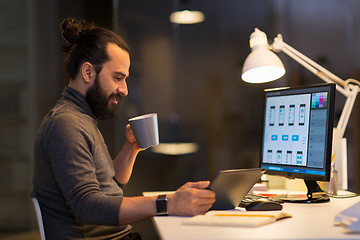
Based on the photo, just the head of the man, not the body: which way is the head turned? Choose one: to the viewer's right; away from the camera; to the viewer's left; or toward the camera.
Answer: to the viewer's right

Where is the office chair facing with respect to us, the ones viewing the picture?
facing to the right of the viewer

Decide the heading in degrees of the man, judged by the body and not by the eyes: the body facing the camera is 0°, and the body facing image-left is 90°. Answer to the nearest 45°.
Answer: approximately 270°

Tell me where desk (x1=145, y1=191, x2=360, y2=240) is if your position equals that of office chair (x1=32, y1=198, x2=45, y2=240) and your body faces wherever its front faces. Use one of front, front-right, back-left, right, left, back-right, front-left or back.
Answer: front-right

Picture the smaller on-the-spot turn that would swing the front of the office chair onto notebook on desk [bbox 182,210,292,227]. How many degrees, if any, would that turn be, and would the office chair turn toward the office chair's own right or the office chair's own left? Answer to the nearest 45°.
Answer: approximately 45° to the office chair's own right

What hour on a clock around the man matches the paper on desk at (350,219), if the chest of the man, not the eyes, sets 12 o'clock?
The paper on desk is roughly at 1 o'clock from the man.
